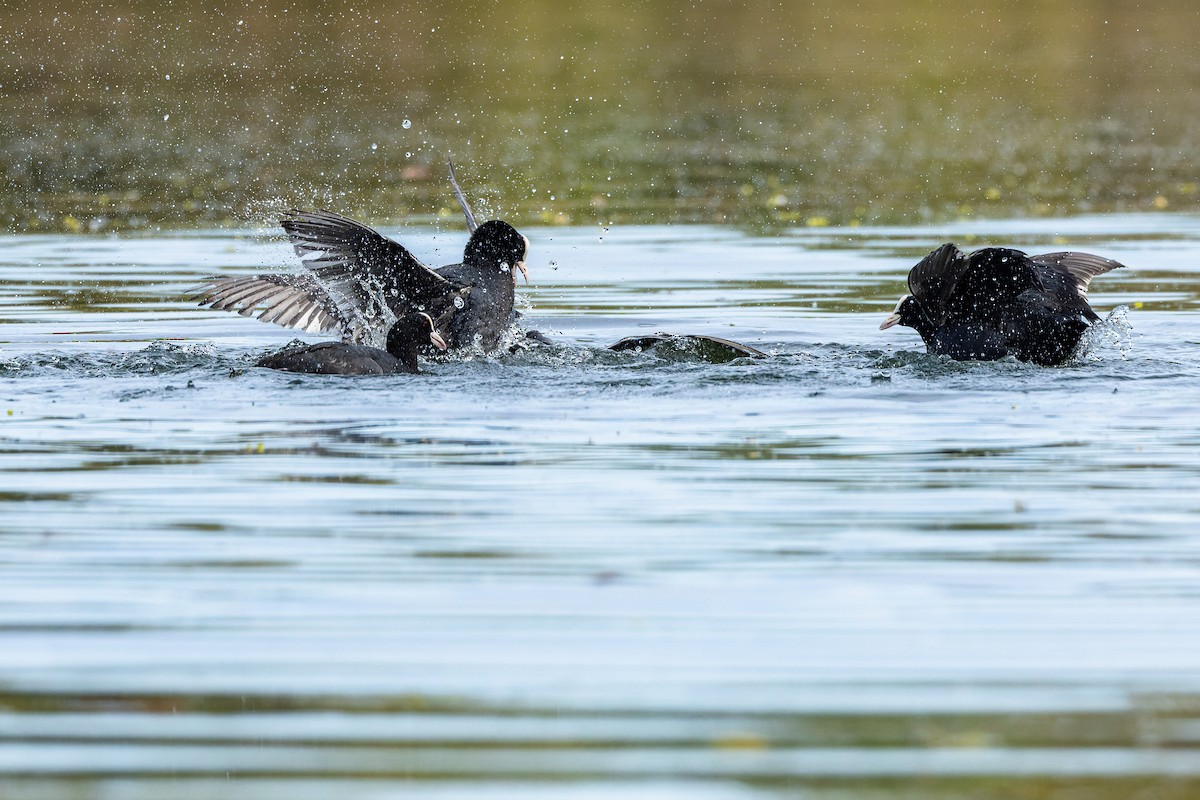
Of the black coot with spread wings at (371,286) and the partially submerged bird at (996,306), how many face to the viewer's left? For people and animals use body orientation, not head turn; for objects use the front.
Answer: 1

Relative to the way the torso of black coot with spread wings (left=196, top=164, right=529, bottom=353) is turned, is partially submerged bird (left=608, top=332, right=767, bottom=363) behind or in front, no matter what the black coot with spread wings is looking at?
in front

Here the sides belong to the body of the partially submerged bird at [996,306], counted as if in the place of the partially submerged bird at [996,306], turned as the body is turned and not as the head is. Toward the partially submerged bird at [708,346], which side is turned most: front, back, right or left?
front

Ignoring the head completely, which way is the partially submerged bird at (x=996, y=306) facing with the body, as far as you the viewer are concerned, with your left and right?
facing to the left of the viewer

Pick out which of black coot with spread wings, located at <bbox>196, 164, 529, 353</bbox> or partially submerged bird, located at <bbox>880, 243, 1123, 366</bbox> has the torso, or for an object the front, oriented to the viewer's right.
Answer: the black coot with spread wings

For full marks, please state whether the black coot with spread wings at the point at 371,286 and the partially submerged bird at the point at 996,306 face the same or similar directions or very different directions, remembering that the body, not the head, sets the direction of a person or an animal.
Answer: very different directions

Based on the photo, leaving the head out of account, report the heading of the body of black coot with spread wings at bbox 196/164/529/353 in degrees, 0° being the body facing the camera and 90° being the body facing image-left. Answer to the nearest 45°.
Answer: approximately 270°

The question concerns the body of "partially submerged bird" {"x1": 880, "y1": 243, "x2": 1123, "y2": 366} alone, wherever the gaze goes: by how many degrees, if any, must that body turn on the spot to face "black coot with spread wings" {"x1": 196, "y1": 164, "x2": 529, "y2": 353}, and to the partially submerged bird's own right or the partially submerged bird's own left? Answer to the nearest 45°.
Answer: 0° — it already faces it

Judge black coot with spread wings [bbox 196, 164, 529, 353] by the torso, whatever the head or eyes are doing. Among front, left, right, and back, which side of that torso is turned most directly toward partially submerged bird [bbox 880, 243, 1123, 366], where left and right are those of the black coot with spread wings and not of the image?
front
